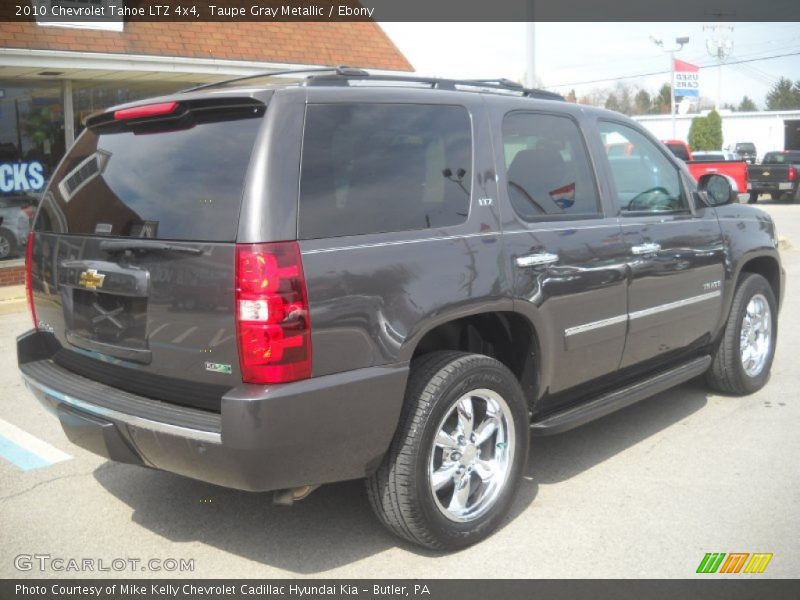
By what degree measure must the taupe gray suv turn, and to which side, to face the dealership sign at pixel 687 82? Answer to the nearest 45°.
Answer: approximately 45° to its left

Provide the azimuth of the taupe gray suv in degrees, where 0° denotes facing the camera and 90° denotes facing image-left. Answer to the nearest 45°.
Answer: approximately 225°

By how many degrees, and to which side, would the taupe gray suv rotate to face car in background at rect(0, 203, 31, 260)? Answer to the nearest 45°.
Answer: approximately 90° to its left

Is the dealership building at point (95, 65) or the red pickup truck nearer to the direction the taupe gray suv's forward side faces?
the red pickup truck

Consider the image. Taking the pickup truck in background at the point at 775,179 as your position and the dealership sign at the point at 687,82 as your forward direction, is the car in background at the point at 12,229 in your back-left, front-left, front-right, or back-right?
back-left
